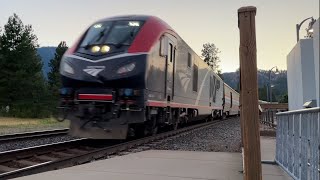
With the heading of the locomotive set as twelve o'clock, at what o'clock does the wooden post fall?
The wooden post is roughly at 10 o'clock from the locomotive.

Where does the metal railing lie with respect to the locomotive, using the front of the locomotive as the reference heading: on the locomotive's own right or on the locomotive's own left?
on the locomotive's own left

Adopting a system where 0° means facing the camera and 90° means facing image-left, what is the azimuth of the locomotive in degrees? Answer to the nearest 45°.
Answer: approximately 45°

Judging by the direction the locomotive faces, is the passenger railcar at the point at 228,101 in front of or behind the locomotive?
behind
